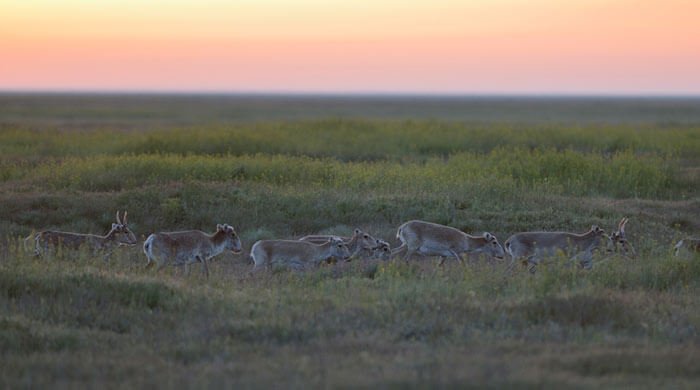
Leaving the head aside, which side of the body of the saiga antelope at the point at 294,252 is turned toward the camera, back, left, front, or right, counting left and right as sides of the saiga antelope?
right

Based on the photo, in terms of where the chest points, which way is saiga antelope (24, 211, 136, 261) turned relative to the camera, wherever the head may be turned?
to the viewer's right

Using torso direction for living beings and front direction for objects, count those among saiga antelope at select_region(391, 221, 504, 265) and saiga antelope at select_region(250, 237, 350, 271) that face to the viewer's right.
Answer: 2

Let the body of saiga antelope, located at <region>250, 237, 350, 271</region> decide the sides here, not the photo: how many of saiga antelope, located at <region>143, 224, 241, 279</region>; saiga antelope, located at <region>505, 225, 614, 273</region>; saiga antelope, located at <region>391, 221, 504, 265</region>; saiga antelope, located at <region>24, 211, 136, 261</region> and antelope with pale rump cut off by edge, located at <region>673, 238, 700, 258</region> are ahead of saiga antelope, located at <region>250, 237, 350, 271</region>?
3

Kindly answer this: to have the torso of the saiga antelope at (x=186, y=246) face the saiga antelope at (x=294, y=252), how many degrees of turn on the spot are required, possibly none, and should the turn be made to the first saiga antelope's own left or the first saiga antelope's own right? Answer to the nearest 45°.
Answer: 0° — it already faces it

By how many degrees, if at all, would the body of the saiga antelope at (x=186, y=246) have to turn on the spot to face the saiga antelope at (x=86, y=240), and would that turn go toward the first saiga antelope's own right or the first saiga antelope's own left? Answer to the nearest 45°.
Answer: approximately 135° to the first saiga antelope's own left

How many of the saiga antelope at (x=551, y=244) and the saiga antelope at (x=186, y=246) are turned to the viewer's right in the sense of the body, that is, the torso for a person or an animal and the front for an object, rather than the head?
2

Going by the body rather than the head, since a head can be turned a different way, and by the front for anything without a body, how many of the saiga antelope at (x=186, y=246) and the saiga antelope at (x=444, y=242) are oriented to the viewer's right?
2

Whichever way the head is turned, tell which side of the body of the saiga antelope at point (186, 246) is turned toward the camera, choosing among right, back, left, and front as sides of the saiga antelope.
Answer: right

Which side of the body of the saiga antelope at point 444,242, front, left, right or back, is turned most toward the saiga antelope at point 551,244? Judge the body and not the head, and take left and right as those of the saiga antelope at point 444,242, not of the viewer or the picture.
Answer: front

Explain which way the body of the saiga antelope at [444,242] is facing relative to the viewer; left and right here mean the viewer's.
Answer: facing to the right of the viewer

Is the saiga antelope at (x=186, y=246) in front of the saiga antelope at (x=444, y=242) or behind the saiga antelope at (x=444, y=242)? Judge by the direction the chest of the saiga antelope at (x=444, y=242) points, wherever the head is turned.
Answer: behind

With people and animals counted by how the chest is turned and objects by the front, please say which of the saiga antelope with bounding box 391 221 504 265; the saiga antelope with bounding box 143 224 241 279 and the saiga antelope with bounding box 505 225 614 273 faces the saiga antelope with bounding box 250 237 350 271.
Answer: the saiga antelope with bounding box 143 224 241 279

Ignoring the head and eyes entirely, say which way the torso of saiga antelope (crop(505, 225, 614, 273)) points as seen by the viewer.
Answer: to the viewer's right

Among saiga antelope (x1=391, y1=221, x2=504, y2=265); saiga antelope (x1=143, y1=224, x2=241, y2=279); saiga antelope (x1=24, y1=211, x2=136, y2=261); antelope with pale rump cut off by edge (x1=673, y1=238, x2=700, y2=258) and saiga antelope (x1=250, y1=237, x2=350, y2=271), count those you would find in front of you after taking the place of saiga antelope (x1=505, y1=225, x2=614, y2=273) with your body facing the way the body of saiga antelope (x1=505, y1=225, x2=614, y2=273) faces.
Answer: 1

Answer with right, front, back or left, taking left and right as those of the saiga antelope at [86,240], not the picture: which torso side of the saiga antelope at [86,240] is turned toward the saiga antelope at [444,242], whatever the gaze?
front

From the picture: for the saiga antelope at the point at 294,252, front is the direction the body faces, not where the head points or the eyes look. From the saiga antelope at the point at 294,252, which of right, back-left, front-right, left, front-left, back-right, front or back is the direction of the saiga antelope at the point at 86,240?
back
